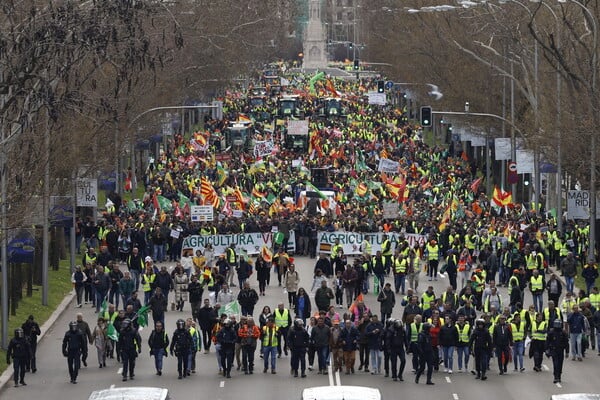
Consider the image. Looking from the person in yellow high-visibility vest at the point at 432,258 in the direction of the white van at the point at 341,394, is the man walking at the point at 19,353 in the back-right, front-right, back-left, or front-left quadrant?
front-right

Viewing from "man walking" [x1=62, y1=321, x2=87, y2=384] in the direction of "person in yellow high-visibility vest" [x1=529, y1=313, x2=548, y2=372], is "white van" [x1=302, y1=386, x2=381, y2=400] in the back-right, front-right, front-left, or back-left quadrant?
front-right

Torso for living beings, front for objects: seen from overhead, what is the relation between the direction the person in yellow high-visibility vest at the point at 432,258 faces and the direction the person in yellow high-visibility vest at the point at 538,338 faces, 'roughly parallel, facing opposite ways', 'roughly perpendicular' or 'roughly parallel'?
roughly parallel

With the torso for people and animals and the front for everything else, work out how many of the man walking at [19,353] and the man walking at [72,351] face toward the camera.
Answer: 2

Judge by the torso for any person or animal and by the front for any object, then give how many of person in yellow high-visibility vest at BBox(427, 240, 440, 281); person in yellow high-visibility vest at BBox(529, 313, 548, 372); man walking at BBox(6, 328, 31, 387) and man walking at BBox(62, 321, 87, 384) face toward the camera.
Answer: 4

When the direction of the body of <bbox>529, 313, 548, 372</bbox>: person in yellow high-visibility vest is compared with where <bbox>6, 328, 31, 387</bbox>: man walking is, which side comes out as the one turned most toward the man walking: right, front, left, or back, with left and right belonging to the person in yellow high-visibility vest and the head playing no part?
right

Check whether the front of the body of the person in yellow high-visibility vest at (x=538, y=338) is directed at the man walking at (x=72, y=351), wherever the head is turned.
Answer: no

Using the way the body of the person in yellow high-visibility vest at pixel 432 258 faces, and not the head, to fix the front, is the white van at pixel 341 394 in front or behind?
in front

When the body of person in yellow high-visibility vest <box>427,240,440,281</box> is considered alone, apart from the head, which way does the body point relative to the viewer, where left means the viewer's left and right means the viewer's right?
facing the viewer

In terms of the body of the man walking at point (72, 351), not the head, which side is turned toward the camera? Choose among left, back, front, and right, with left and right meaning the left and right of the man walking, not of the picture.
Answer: front

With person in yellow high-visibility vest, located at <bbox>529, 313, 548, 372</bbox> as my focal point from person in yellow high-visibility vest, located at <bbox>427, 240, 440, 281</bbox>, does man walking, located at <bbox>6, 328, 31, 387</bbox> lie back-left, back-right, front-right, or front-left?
front-right

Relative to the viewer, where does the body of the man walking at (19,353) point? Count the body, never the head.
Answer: toward the camera

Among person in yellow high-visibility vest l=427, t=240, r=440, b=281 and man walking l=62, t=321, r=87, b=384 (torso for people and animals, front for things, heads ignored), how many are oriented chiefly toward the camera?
2

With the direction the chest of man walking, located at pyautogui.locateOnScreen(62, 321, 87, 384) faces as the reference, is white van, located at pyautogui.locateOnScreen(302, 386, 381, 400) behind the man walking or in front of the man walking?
in front

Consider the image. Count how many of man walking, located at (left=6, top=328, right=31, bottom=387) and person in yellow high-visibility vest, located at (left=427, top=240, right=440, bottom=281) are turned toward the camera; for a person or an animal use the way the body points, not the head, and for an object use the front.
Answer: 2
